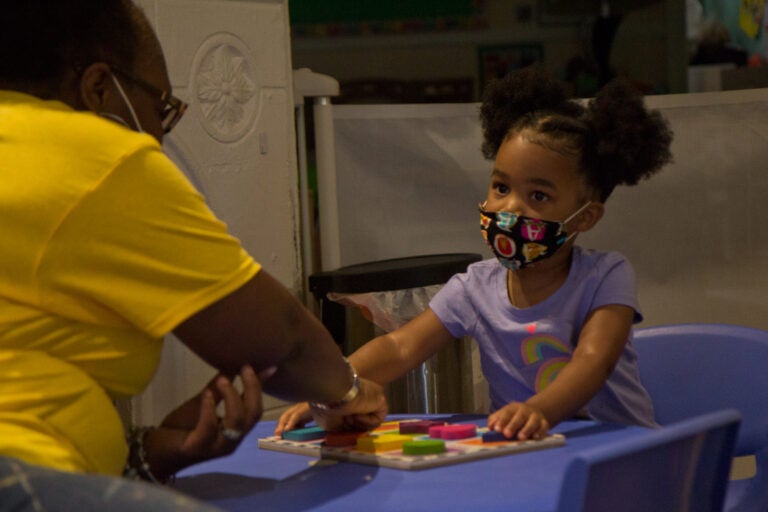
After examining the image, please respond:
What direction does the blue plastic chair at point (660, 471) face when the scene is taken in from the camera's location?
facing away from the viewer and to the left of the viewer

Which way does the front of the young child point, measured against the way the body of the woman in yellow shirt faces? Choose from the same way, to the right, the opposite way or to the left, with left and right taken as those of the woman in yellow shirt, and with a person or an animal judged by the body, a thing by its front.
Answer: the opposite way

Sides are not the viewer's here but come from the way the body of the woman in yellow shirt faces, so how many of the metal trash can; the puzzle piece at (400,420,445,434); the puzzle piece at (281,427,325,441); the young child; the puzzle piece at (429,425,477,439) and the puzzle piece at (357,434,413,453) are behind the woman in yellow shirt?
0

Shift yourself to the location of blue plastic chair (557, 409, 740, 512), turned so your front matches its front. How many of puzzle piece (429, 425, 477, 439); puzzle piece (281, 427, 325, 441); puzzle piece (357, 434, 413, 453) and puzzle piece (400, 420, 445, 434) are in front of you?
4

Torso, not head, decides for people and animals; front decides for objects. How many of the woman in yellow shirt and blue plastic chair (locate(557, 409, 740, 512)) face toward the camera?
0

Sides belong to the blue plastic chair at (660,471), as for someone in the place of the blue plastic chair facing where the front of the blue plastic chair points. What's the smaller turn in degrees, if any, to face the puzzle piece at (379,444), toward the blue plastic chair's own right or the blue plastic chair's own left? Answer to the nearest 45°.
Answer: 0° — it already faces it

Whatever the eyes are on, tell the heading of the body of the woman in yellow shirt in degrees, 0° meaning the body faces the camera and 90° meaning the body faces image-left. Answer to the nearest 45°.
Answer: approximately 225°

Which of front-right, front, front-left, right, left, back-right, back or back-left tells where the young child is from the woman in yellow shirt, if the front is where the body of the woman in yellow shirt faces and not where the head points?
front

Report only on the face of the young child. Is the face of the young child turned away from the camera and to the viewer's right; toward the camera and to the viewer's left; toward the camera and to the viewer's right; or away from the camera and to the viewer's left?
toward the camera and to the viewer's left

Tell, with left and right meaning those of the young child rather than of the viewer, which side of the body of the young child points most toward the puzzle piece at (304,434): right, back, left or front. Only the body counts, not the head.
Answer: front

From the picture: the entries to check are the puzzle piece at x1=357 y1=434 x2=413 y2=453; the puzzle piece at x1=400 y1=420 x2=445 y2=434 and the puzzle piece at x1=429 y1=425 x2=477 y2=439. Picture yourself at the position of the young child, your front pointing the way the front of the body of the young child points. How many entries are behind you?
0

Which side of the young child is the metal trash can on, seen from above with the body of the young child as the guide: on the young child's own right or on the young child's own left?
on the young child's own right

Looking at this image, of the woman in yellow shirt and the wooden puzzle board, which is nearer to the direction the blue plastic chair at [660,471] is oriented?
the wooden puzzle board

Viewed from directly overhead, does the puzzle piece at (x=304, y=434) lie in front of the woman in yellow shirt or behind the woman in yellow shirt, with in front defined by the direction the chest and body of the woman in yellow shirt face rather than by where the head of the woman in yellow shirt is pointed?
in front

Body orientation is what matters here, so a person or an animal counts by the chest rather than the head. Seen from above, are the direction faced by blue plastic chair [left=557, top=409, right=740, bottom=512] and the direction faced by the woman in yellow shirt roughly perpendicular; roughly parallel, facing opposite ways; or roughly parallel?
roughly perpendicular

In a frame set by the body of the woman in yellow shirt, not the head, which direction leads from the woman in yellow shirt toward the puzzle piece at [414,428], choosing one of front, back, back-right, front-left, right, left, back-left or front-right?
front

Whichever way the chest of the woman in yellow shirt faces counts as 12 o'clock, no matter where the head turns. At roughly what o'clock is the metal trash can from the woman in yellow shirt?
The metal trash can is roughly at 11 o'clock from the woman in yellow shirt.

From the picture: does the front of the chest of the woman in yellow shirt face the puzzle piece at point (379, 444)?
yes

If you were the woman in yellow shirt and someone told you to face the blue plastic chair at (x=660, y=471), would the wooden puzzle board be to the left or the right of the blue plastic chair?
left

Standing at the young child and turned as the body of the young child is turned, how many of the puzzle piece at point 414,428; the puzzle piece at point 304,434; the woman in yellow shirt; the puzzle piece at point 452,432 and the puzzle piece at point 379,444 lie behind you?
0
